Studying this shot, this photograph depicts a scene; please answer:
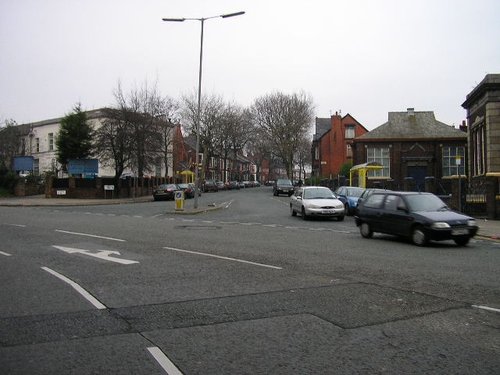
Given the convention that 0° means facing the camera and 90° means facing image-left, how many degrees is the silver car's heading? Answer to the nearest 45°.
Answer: approximately 315°

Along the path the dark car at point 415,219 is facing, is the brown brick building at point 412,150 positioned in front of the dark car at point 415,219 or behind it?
behind

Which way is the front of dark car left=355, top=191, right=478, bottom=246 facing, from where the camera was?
facing the viewer and to the right of the viewer

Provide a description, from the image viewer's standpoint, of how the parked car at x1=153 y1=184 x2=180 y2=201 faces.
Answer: facing away from the viewer and to the right of the viewer

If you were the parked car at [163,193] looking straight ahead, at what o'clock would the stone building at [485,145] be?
The stone building is roughly at 3 o'clock from the parked car.

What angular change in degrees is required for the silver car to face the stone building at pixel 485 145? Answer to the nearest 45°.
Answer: approximately 90° to its left

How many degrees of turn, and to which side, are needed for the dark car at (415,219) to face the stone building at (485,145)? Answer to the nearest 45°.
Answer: approximately 135° to its left

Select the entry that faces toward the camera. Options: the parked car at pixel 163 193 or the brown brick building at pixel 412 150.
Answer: the brown brick building

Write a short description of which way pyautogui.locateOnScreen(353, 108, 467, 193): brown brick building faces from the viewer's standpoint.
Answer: facing the viewer

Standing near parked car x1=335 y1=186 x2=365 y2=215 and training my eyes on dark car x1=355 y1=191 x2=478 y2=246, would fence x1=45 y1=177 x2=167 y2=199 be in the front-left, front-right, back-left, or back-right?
back-right

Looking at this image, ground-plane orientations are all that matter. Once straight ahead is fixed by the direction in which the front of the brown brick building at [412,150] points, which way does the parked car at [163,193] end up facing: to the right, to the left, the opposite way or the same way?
the opposite way

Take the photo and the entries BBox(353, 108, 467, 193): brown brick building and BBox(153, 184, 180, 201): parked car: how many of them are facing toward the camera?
1
